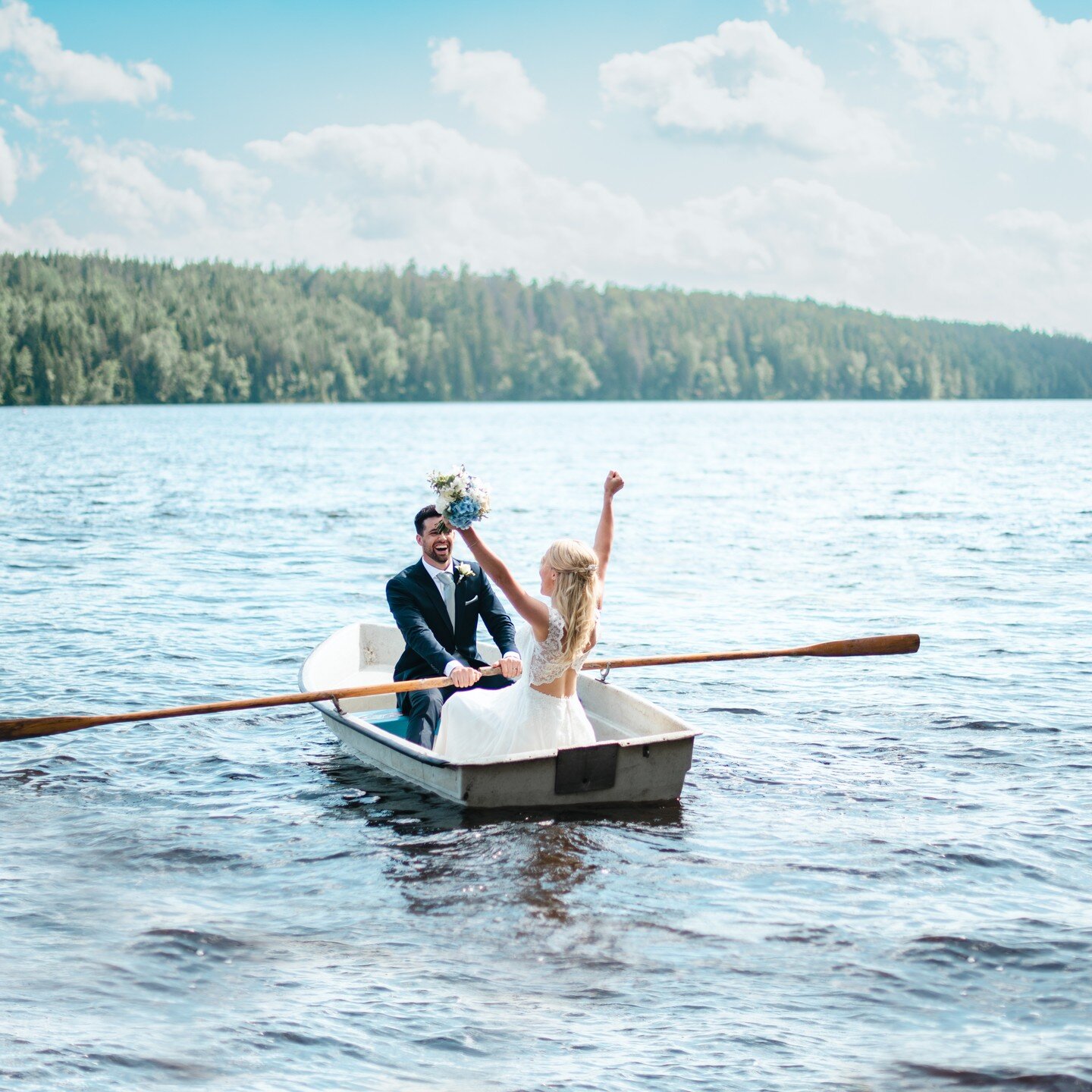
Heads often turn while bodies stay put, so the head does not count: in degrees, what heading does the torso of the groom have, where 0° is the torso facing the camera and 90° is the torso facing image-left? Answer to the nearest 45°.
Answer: approximately 315°

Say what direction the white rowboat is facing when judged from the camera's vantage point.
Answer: facing away from the viewer and to the left of the viewer

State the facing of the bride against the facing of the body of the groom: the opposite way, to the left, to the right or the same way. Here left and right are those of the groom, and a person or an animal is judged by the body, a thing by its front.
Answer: the opposite way

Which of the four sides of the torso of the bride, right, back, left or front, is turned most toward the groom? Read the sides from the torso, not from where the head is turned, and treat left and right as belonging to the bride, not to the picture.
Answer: front

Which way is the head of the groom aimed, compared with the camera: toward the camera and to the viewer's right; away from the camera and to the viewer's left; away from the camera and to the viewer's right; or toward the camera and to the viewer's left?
toward the camera and to the viewer's right

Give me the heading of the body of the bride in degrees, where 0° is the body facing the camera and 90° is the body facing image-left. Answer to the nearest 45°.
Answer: approximately 135°
